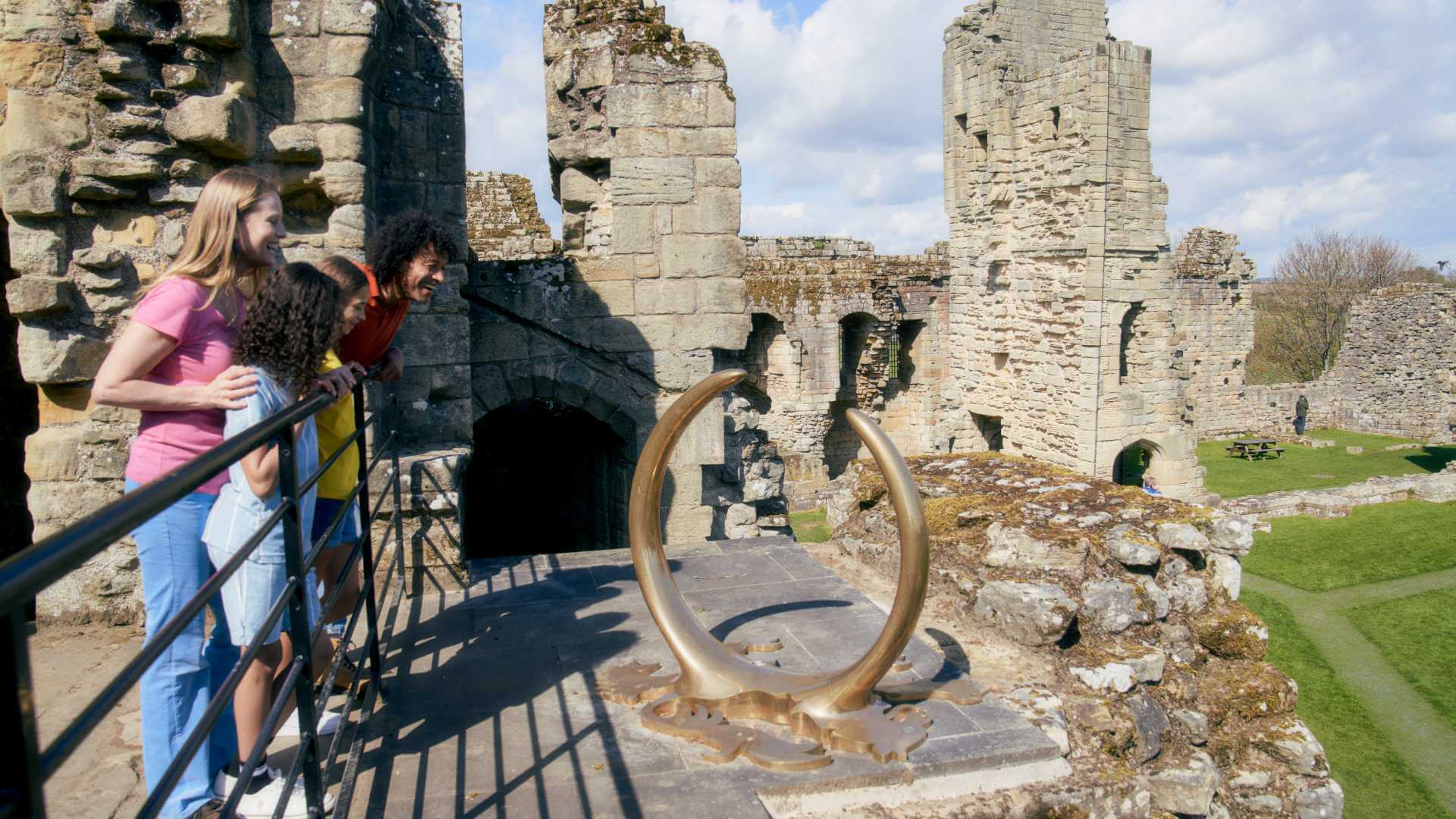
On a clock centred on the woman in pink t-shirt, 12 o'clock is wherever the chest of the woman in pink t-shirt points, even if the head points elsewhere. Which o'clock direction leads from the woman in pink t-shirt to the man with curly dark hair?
The man with curly dark hair is roughly at 10 o'clock from the woman in pink t-shirt.

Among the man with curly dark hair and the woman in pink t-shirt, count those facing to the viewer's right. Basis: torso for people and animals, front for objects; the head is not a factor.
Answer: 2

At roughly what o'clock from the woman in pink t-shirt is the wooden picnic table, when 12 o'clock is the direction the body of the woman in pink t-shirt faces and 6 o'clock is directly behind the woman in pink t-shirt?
The wooden picnic table is roughly at 11 o'clock from the woman in pink t-shirt.

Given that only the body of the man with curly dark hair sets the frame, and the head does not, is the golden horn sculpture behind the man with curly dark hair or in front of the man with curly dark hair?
in front

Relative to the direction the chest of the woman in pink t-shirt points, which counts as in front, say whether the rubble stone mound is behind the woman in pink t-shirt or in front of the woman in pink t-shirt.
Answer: in front

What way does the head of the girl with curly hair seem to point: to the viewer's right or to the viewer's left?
to the viewer's right

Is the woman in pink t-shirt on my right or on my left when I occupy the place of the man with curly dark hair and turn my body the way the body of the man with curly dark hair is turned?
on my right

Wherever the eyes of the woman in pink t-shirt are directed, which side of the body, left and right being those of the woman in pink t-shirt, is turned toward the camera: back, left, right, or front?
right

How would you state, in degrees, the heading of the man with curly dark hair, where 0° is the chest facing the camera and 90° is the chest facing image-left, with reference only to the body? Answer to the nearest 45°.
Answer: approximately 270°

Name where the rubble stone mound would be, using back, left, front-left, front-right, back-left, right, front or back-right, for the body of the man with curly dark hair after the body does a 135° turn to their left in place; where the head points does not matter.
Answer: back-right

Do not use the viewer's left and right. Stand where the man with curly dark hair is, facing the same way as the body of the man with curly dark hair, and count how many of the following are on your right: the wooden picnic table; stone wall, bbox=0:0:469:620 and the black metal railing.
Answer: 1
